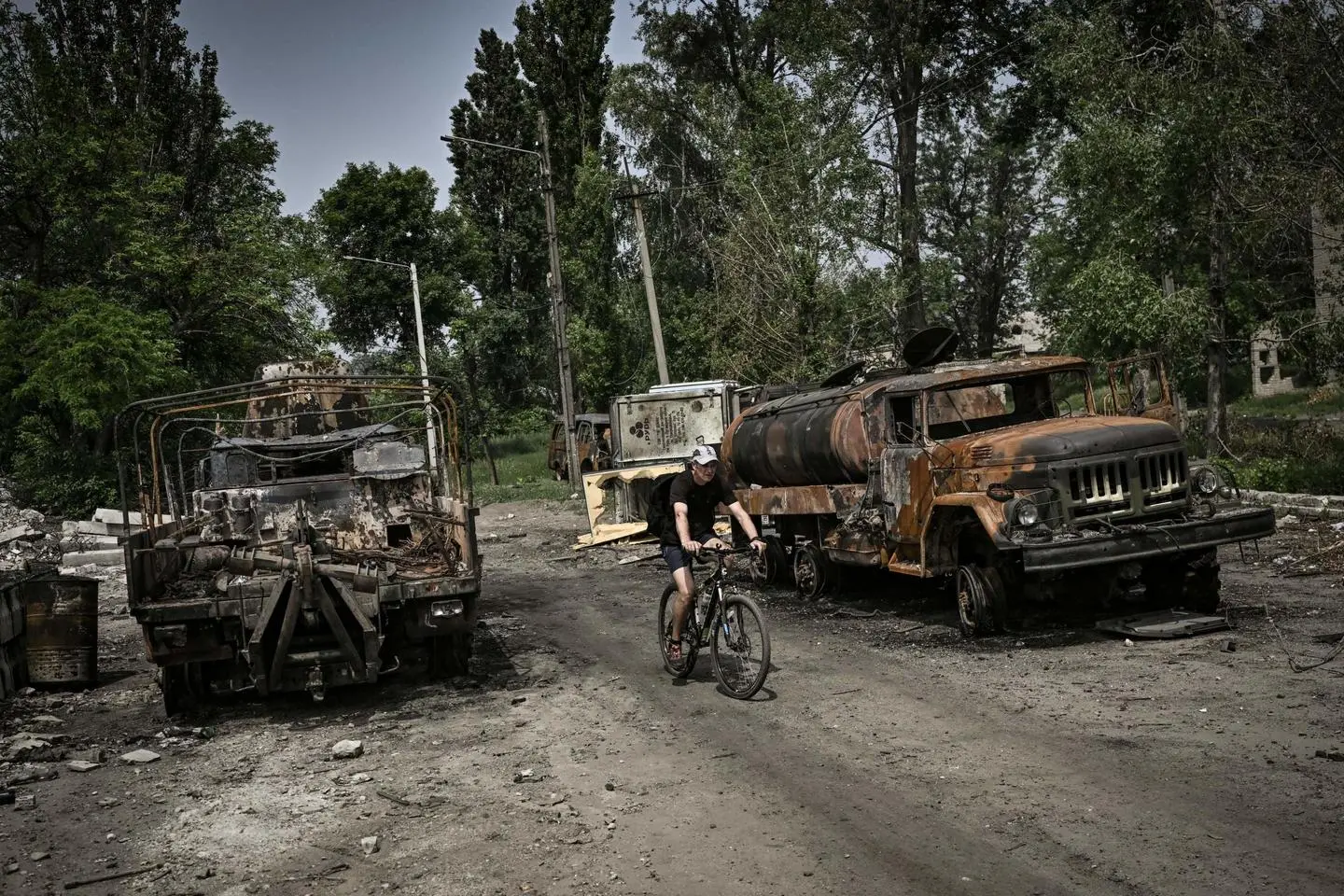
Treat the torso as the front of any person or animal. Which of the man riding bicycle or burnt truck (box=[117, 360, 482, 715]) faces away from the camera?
the burnt truck

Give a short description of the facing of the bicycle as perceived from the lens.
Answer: facing the viewer and to the right of the viewer

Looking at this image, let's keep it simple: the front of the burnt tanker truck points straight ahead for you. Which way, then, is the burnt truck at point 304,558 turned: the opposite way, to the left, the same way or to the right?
the opposite way

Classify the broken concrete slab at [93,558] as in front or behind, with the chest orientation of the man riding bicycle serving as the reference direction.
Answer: behind

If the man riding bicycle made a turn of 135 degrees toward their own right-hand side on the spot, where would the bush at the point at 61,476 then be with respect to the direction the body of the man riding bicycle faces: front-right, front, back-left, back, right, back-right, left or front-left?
front-right

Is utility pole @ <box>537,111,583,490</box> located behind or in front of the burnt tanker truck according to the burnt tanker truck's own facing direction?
behind

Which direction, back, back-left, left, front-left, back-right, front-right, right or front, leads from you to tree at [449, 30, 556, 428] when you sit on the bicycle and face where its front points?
back-left

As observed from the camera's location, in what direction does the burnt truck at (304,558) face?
facing away from the viewer

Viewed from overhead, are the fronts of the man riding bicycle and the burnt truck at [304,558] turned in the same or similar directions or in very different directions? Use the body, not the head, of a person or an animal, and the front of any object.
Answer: very different directions

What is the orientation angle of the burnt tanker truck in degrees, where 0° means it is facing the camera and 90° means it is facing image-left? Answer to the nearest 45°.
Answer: approximately 315°

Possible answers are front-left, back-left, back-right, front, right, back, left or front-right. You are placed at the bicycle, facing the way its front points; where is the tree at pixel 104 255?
back

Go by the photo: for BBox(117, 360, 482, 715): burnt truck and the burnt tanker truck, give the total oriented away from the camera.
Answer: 1
